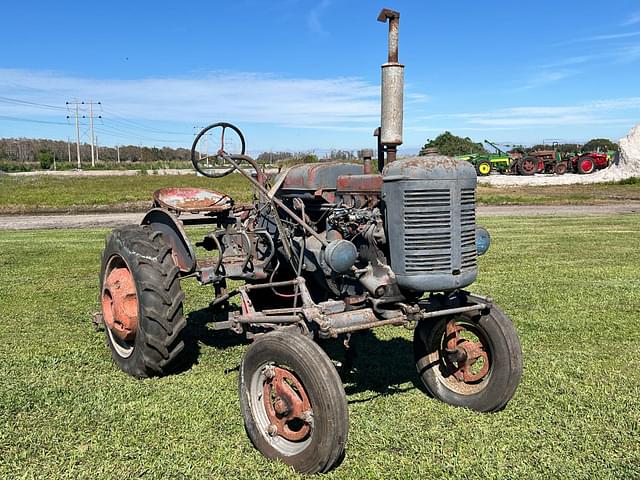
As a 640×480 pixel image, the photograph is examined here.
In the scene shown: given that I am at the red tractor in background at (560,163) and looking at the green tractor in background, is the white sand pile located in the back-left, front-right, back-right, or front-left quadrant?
back-left

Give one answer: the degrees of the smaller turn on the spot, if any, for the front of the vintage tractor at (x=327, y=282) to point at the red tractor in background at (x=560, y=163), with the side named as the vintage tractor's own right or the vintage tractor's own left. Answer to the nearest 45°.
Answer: approximately 90° to the vintage tractor's own left

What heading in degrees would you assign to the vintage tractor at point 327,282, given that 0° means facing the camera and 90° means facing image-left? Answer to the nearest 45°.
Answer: approximately 315°

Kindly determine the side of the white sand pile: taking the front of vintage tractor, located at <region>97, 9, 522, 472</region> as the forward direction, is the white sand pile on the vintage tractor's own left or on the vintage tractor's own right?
on the vintage tractor's own left
